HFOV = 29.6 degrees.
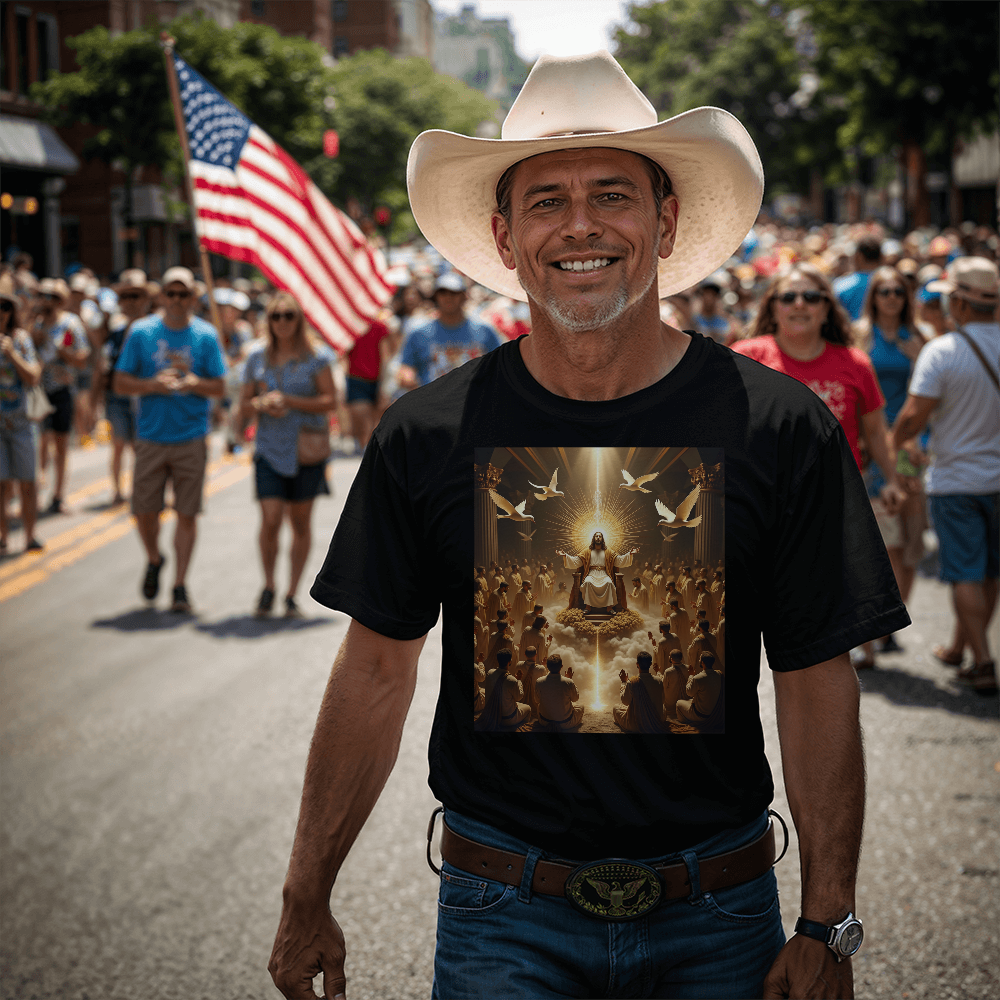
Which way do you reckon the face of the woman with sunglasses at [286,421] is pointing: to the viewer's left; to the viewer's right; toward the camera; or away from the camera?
toward the camera

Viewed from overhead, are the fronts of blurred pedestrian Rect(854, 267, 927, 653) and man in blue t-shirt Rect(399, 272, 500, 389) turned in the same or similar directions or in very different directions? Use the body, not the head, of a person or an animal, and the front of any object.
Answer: same or similar directions

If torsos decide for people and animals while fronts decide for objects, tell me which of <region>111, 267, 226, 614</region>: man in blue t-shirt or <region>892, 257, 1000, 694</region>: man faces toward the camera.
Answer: the man in blue t-shirt

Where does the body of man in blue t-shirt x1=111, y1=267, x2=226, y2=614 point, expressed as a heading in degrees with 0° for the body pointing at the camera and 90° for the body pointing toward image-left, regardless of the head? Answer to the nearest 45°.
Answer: approximately 0°

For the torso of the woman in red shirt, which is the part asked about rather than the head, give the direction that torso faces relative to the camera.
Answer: toward the camera

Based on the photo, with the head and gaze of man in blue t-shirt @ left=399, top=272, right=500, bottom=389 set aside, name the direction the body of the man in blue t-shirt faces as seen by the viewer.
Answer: toward the camera

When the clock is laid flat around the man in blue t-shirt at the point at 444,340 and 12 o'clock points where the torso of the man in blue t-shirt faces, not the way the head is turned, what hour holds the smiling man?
The smiling man is roughly at 12 o'clock from the man in blue t-shirt.

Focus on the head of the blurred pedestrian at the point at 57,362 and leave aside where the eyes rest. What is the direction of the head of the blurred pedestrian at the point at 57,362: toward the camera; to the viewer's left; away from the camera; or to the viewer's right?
toward the camera

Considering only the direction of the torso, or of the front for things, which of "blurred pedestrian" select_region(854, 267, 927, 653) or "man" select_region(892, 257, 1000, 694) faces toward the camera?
the blurred pedestrian

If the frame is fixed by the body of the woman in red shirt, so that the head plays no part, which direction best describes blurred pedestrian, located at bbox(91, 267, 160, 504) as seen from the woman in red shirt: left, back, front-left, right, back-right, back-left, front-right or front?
back-right

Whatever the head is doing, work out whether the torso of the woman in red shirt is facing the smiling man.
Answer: yes

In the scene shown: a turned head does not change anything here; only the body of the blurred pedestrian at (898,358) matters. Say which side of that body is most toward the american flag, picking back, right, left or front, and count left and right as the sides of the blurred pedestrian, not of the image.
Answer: right

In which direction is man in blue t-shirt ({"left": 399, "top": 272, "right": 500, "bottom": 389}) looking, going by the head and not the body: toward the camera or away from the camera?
toward the camera

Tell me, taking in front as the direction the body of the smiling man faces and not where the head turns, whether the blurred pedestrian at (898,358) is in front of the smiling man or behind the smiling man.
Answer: behind

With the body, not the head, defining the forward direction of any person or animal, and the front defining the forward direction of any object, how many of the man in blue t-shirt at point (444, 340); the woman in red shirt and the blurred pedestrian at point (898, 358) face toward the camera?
3
